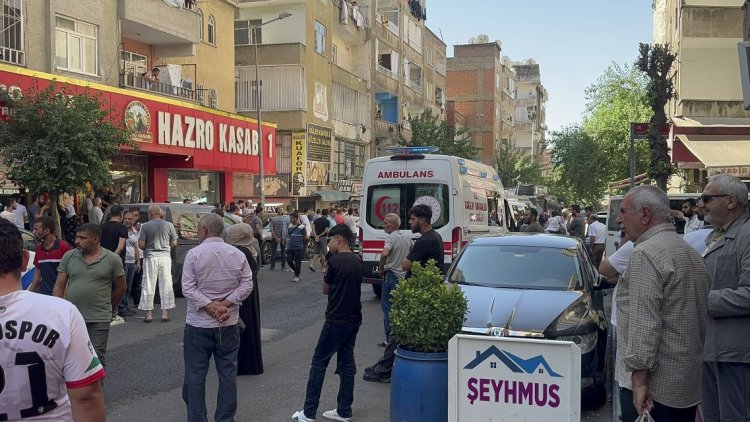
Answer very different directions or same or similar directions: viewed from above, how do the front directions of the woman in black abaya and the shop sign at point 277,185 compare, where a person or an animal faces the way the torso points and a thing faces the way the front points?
very different directions

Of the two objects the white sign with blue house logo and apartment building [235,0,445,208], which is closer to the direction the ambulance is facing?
the apartment building

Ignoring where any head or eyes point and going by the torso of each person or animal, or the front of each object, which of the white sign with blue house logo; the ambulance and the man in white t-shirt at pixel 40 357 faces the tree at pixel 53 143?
the man in white t-shirt

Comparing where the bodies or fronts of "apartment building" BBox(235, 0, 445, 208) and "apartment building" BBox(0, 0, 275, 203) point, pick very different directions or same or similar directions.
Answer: same or similar directions

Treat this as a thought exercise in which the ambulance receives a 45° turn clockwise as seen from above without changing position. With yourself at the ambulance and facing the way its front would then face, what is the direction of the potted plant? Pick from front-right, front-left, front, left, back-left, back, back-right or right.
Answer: right

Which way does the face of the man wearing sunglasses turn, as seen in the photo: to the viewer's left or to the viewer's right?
to the viewer's left

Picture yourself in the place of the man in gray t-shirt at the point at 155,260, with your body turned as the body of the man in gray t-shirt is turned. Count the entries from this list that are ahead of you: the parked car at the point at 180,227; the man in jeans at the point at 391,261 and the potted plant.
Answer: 1

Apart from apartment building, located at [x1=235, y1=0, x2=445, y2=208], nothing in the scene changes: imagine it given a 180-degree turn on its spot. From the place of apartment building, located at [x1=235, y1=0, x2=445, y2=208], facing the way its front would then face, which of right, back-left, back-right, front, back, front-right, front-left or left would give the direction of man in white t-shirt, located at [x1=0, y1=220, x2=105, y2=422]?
back-left

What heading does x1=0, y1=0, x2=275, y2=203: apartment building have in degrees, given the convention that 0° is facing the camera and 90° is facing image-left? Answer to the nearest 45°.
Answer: approximately 315°

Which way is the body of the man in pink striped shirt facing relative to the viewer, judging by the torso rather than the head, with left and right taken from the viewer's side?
facing away from the viewer

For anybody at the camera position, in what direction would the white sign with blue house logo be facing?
facing the viewer

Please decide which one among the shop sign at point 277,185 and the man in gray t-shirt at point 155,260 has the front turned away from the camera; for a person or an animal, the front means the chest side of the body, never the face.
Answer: the man in gray t-shirt

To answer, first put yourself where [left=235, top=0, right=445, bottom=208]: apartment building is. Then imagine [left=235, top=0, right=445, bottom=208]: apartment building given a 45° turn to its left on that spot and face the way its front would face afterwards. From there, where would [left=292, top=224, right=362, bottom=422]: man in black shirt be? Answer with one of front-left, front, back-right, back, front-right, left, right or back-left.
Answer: right

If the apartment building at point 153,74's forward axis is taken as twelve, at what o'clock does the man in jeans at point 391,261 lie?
The man in jeans is roughly at 1 o'clock from the apartment building.

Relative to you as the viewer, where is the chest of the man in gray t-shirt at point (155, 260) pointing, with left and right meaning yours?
facing away from the viewer

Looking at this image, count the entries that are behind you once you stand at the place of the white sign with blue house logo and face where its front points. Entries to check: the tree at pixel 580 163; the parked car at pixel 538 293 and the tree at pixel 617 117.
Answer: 3

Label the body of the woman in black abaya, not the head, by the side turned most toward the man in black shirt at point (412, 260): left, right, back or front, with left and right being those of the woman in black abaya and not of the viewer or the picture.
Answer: right

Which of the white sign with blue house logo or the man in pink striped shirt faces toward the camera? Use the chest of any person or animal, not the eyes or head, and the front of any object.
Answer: the white sign with blue house logo
